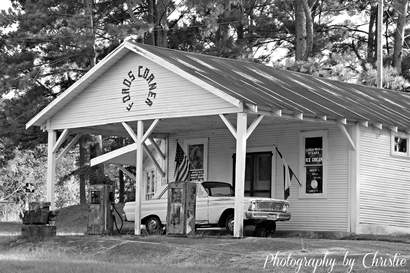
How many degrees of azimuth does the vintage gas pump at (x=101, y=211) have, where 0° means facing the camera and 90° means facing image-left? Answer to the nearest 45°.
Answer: approximately 45°

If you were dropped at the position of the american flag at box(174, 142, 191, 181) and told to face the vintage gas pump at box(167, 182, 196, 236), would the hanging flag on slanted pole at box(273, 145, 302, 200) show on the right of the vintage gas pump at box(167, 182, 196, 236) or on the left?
left

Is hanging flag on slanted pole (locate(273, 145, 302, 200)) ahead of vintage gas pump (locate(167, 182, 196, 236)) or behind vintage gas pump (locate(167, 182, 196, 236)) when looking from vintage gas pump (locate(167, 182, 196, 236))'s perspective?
behind

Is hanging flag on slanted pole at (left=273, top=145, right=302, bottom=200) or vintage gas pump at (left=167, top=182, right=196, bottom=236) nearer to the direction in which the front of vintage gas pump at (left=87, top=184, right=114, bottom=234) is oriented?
the vintage gas pump

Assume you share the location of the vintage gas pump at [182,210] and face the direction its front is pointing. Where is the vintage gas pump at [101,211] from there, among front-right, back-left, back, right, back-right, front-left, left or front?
right

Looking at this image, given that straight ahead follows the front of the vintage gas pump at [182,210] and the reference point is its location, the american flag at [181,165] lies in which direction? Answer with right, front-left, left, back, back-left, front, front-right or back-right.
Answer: back-right

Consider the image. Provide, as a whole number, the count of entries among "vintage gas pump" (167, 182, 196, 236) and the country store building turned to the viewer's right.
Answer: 0

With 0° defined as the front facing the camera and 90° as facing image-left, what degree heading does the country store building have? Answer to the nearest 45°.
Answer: approximately 45°

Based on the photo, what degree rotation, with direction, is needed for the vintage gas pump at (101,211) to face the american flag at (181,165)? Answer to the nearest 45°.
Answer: approximately 180°

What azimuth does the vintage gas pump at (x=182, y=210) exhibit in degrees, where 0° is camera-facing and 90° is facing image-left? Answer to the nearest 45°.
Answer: approximately 45°

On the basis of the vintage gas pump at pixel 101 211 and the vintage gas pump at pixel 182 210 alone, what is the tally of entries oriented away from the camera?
0

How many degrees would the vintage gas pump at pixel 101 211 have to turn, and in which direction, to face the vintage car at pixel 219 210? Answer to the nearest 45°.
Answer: approximately 135° to its left
